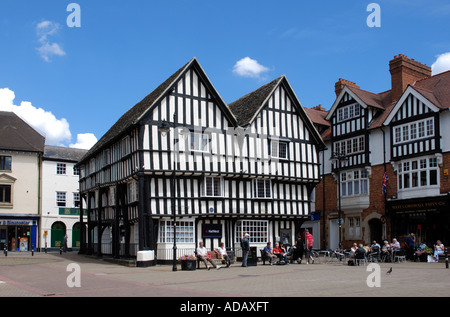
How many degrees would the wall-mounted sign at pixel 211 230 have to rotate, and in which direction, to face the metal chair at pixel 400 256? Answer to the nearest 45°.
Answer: approximately 90° to its left

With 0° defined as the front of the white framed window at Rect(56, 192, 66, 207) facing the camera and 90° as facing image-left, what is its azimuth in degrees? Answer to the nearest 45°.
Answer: approximately 0°

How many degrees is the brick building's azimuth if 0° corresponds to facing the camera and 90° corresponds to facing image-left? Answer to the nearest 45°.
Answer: approximately 45°
